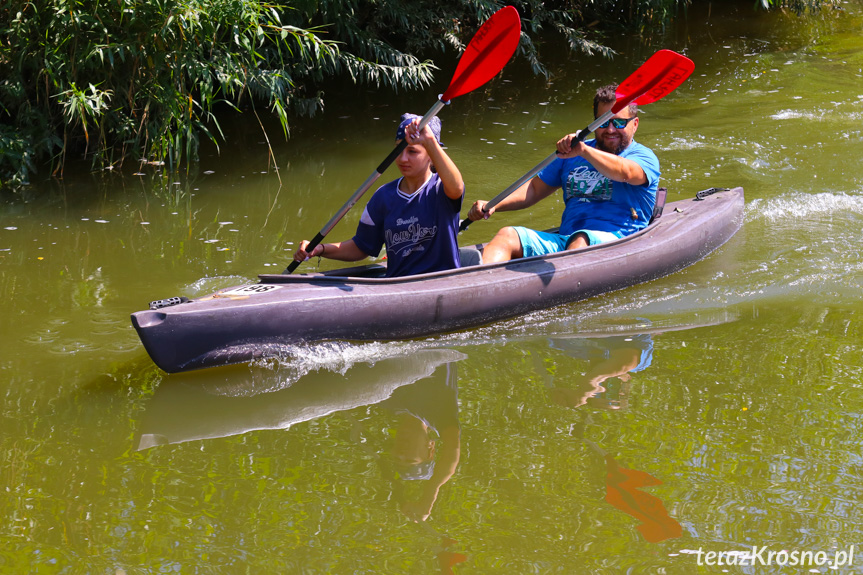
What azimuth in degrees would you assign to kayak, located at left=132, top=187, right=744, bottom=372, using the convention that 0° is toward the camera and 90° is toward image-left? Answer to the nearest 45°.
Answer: approximately 45°

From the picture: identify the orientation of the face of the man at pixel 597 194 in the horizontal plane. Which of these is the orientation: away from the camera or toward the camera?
toward the camera
